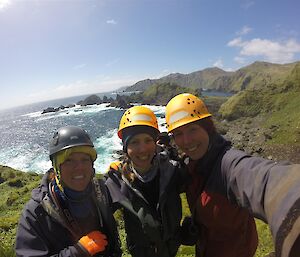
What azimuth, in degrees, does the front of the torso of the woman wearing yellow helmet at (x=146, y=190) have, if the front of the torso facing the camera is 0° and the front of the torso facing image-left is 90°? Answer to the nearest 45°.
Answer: approximately 0°

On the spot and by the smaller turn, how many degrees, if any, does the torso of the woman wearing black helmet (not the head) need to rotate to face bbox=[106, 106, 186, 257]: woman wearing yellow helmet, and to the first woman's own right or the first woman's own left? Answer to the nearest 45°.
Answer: approximately 45° to the first woman's own left

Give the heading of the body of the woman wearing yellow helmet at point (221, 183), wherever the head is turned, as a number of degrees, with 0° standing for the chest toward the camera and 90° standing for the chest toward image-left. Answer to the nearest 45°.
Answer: approximately 45°
